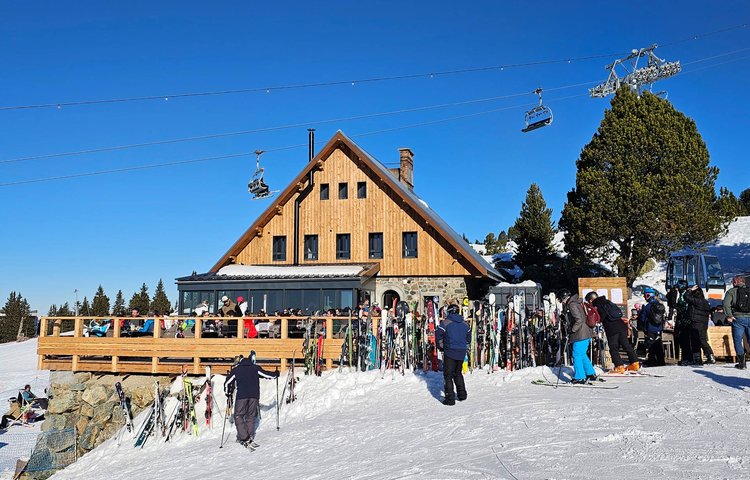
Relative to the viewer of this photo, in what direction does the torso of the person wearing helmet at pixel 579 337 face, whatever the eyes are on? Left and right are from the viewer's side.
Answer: facing to the left of the viewer

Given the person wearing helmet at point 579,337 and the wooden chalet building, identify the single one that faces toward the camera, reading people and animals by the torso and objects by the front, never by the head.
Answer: the wooden chalet building

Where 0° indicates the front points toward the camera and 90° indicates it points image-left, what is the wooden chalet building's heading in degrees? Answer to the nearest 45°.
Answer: approximately 0°

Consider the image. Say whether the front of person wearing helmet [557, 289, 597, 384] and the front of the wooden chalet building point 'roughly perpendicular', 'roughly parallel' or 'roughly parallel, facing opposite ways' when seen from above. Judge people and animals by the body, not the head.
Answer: roughly perpendicular

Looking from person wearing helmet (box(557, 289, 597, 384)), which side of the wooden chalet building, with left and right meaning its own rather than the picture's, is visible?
front

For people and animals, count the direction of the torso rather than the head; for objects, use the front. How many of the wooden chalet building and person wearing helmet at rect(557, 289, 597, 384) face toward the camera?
1

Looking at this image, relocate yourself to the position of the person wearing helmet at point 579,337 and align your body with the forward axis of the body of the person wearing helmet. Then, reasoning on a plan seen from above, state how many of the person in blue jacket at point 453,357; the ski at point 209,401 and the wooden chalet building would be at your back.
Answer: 0

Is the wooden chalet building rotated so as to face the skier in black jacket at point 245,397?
yes

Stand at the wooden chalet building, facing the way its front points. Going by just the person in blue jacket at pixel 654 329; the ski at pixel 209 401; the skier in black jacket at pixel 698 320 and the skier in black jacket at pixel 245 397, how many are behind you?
0

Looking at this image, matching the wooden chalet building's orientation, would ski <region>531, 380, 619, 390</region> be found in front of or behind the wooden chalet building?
in front

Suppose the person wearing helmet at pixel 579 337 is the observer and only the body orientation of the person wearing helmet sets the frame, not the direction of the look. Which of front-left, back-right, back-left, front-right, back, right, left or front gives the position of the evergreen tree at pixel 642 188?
right

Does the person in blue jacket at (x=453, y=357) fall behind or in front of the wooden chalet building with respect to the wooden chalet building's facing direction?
in front
